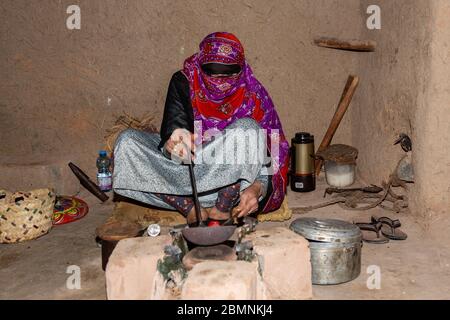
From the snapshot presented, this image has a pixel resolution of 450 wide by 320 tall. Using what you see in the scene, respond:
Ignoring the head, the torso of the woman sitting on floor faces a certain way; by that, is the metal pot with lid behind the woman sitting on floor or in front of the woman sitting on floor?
in front

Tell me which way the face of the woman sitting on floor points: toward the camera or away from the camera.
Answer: toward the camera

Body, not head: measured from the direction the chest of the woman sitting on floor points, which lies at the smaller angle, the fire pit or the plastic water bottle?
the fire pit

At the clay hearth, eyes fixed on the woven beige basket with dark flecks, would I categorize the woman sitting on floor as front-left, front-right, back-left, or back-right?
front-right

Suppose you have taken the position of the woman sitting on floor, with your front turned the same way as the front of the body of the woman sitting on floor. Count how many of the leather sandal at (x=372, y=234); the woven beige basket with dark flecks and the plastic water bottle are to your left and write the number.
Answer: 1

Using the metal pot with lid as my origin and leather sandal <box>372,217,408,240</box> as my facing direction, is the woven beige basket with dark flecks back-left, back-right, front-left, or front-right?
back-left

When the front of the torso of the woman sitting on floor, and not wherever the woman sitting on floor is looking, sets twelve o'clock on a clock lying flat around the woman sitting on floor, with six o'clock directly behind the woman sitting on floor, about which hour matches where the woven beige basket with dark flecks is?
The woven beige basket with dark flecks is roughly at 3 o'clock from the woman sitting on floor.

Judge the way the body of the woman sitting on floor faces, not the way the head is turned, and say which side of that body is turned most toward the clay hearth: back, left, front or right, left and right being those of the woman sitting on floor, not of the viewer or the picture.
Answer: front

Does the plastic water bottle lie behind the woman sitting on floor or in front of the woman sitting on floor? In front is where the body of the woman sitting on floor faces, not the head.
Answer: behind

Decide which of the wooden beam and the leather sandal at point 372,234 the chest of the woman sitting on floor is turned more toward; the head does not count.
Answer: the leather sandal

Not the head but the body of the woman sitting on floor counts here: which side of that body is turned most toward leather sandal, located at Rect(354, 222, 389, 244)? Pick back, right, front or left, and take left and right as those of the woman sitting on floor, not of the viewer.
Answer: left

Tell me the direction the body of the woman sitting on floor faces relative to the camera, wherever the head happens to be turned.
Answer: toward the camera

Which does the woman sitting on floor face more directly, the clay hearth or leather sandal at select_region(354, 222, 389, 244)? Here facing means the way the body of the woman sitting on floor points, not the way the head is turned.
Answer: the clay hearth
